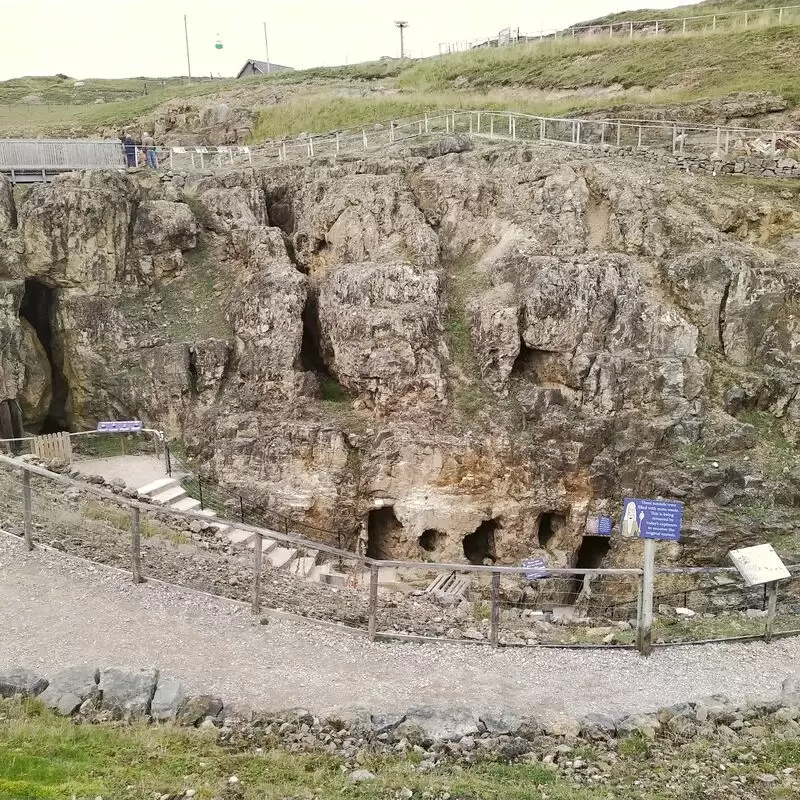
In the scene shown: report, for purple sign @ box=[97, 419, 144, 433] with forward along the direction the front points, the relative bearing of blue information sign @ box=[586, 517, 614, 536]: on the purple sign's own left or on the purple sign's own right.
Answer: on the purple sign's own left

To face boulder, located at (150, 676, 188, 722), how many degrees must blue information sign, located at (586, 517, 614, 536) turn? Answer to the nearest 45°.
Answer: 0° — it already faces it

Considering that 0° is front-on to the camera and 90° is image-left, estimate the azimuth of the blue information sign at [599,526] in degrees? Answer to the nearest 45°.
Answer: approximately 0°

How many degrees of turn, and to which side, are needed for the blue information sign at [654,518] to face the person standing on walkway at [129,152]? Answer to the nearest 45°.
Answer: approximately 135° to its right

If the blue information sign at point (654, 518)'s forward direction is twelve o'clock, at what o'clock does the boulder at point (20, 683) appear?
The boulder is roughly at 2 o'clock from the blue information sign.

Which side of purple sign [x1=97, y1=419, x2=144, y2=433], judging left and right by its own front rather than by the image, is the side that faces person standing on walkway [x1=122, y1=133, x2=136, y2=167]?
back

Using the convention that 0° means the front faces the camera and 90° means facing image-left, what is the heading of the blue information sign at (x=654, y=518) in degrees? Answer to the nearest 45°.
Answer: approximately 0°

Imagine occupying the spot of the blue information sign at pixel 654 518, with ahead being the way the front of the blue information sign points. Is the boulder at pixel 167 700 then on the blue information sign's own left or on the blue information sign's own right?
on the blue information sign's own right

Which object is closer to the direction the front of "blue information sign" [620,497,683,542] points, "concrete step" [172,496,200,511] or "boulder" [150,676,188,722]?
the boulder
